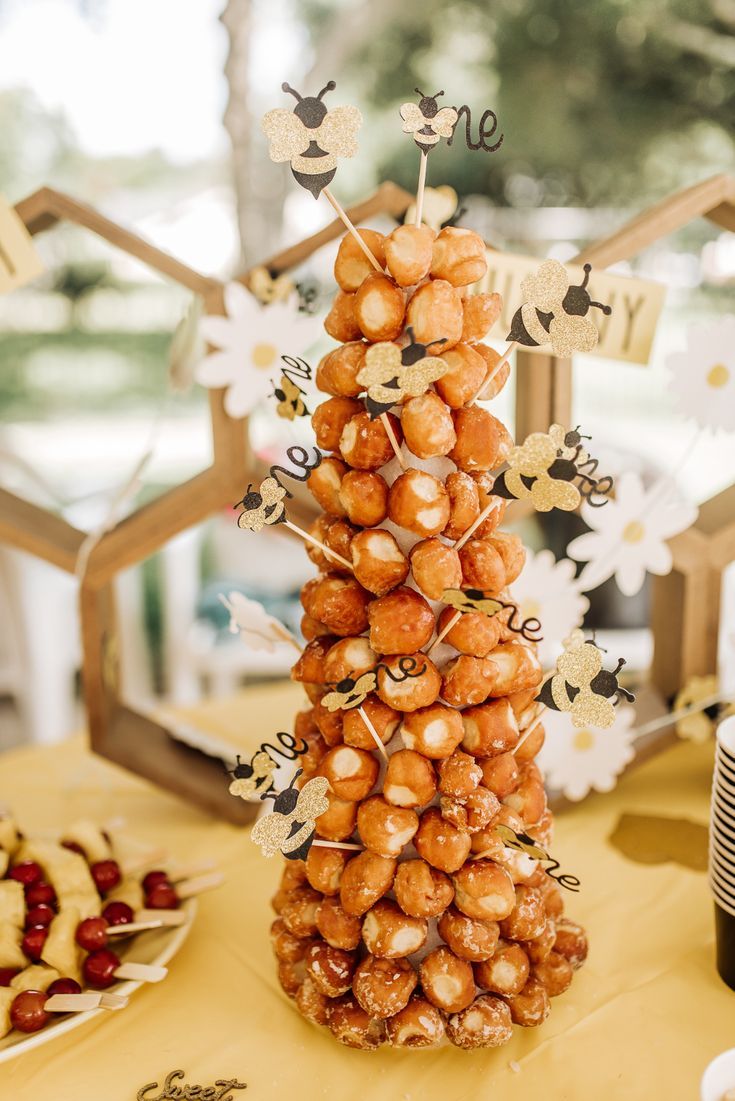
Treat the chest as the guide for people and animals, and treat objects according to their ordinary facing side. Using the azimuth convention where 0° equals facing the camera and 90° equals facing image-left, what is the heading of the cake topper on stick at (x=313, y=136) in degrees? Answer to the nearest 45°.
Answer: approximately 0°
